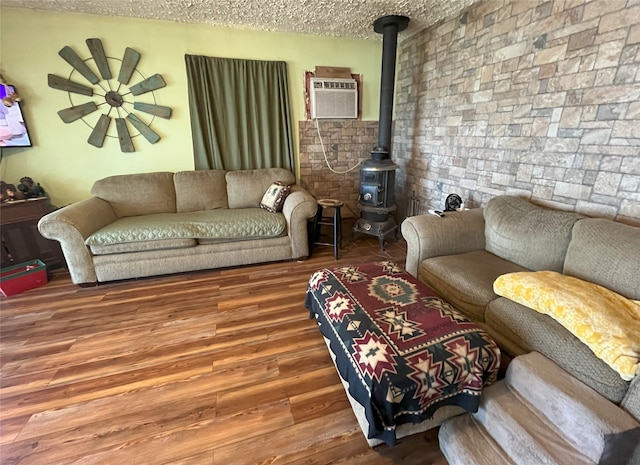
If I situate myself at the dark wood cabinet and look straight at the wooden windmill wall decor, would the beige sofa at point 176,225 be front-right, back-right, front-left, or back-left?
front-right

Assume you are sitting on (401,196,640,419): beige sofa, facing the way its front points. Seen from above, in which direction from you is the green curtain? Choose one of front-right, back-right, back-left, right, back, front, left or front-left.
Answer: front-right

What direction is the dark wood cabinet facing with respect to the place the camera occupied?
facing the viewer and to the right of the viewer

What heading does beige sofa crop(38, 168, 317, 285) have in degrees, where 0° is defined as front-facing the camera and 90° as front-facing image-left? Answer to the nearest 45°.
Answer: approximately 0°

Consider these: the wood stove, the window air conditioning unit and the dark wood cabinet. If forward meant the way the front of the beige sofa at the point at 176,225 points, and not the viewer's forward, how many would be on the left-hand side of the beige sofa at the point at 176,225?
2

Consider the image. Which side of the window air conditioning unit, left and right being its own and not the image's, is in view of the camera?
front

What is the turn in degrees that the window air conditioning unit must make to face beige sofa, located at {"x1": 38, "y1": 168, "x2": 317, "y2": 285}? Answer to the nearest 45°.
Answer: approximately 45° to its right

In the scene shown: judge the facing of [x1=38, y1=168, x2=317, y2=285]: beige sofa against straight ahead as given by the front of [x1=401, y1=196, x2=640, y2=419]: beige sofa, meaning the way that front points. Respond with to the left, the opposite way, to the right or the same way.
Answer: to the left

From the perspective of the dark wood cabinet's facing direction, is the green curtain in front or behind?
in front

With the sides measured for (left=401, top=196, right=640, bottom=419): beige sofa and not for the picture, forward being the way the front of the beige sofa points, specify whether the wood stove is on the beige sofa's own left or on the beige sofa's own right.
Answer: on the beige sofa's own right

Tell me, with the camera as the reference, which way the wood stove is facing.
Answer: facing the viewer and to the left of the viewer

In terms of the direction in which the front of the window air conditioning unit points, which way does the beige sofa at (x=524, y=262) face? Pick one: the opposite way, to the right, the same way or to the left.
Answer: to the right

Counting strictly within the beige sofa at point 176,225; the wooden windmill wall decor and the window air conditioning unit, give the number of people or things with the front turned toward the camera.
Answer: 3

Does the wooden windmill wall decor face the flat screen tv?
no

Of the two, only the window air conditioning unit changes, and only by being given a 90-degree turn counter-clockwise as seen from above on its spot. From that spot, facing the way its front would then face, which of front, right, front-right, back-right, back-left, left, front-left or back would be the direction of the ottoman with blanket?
right

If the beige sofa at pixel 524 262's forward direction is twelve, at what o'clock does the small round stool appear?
The small round stool is roughly at 2 o'clock from the beige sofa.

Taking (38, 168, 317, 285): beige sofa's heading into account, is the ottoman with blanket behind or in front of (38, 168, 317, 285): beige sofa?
in front

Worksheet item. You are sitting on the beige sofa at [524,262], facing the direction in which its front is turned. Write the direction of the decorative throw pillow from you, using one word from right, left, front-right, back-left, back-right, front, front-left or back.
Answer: front-right

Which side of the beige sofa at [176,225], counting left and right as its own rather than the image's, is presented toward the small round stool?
left
